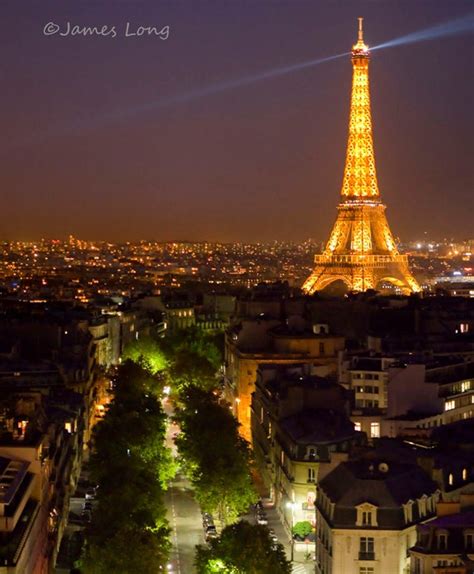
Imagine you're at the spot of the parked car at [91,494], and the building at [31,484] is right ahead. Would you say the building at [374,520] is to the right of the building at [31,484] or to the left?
left

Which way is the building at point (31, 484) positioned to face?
to the viewer's right

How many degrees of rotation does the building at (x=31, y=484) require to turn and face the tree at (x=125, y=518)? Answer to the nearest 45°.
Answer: approximately 45° to its left

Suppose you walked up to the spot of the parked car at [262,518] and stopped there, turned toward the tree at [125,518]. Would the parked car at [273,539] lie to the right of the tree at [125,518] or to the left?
left
